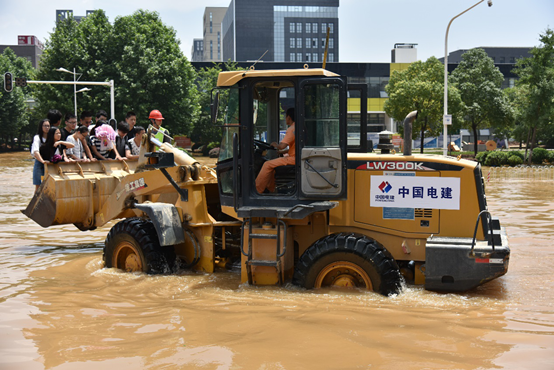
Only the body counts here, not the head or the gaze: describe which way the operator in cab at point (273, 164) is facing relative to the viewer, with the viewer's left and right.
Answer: facing to the left of the viewer

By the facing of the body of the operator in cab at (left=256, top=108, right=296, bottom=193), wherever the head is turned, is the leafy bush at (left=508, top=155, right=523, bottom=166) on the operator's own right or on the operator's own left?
on the operator's own right

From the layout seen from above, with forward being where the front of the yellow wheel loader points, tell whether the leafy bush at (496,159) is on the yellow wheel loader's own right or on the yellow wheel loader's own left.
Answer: on the yellow wheel loader's own right

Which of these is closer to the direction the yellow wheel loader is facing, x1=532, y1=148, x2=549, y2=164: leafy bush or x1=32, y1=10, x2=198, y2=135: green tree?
the green tree

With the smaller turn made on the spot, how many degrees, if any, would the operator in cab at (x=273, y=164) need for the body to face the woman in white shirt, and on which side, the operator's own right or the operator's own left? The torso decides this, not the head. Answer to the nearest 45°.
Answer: approximately 45° to the operator's own right

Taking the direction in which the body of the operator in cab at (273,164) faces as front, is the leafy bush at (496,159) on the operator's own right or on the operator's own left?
on the operator's own right

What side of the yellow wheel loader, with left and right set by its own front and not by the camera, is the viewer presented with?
left

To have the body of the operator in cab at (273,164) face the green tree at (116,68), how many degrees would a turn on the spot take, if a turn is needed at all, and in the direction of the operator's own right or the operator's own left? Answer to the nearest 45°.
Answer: approximately 90° to the operator's own right

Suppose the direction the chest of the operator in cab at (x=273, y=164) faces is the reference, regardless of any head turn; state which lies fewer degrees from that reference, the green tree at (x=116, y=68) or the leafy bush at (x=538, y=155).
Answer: the green tree
